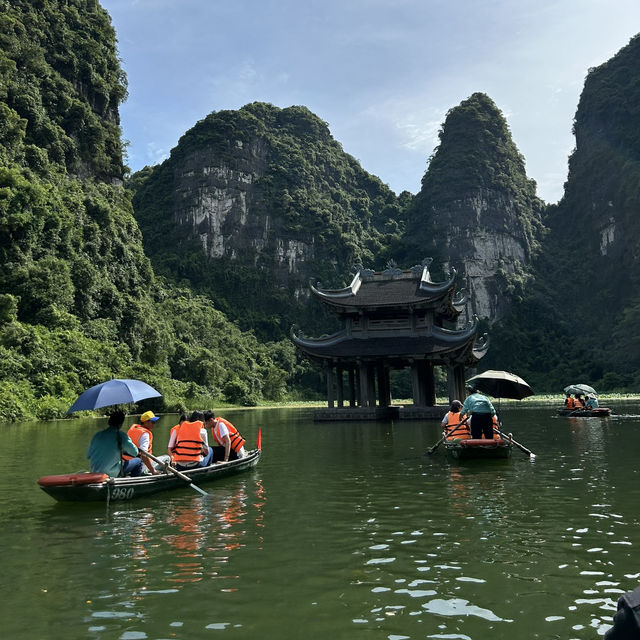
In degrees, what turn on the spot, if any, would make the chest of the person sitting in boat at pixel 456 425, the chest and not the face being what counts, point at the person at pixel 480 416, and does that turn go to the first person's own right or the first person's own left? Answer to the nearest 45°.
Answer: approximately 135° to the first person's own right

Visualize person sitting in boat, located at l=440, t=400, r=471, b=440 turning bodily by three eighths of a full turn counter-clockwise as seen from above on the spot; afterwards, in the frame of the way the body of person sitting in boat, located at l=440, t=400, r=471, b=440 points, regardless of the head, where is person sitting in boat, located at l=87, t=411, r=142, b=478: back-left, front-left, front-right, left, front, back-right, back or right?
front

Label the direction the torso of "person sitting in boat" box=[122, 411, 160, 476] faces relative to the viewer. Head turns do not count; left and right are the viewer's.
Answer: facing to the right of the viewer

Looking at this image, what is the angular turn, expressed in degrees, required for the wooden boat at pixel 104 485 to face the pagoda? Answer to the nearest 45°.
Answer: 0° — it already faces it

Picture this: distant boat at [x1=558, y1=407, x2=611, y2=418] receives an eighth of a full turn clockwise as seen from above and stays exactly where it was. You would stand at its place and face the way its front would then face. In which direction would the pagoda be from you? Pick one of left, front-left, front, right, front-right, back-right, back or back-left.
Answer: front-left

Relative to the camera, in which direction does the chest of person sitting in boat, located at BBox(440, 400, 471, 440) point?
away from the camera

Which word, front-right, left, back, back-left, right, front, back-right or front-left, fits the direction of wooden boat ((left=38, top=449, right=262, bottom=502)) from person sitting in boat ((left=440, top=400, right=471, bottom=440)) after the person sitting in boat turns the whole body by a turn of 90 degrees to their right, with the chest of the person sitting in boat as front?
back-right

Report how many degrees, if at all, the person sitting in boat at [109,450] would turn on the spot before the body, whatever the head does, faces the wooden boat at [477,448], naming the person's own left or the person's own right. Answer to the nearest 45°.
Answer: approximately 45° to the person's own right

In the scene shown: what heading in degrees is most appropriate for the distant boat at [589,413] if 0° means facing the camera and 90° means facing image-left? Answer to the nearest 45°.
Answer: approximately 90°
